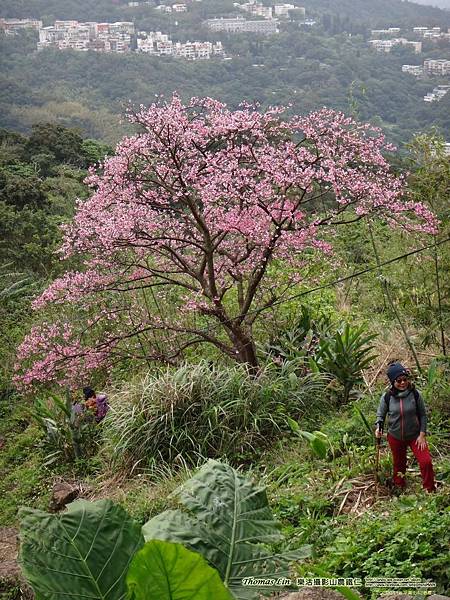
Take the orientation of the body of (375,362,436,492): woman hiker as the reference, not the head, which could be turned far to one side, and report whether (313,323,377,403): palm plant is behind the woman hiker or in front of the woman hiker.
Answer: behind

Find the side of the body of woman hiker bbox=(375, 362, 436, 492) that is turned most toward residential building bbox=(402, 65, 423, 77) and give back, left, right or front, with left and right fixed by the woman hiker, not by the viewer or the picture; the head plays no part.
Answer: back

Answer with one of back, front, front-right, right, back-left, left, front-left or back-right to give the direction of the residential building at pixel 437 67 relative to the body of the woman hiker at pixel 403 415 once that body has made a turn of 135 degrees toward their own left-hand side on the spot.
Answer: front-left

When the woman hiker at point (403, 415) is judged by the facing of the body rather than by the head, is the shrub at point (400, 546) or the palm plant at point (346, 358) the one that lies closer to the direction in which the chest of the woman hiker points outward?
the shrub

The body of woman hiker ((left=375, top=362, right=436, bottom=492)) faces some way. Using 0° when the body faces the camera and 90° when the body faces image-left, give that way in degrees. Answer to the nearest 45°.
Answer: approximately 0°

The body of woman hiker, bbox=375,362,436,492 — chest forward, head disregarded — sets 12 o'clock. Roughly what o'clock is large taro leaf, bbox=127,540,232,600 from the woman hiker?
The large taro leaf is roughly at 12 o'clock from the woman hiker.

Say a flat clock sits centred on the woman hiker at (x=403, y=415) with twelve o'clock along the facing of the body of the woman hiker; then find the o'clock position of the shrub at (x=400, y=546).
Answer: The shrub is roughly at 12 o'clock from the woman hiker.

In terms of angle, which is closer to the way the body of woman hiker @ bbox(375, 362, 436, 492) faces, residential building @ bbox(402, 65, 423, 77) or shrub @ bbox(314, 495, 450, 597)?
the shrub

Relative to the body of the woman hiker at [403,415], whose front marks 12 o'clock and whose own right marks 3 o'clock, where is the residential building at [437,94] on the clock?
The residential building is roughly at 6 o'clock from the woman hiker.
